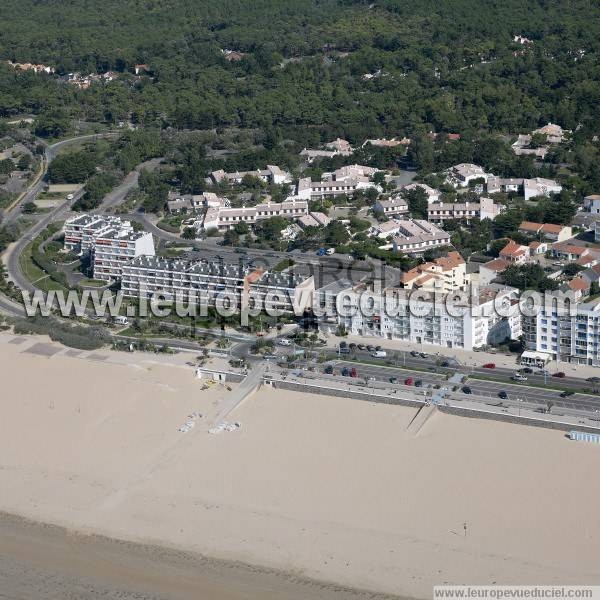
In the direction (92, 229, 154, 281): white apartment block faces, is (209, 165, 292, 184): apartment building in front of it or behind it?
behind

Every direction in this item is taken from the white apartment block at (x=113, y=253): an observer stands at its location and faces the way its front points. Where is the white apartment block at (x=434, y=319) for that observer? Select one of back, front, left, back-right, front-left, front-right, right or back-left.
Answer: front-left

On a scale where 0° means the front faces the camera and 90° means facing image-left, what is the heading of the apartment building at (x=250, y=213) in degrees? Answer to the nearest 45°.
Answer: approximately 0°

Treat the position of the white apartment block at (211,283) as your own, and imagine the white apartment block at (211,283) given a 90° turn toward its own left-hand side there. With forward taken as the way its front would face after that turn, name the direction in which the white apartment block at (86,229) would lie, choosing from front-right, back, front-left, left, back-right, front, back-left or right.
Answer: back-left

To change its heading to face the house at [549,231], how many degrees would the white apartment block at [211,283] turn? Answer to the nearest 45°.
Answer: approximately 90° to its left

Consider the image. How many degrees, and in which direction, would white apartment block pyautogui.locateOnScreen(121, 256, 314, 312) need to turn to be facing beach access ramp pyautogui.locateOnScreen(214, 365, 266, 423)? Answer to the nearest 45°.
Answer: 0° — it already faces it

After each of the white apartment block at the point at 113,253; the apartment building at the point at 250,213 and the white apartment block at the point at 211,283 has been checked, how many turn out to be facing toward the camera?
3

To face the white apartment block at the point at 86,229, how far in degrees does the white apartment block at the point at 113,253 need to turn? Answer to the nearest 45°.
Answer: approximately 180°

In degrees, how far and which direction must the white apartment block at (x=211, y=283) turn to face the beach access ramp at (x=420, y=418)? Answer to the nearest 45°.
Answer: approximately 45° to its left

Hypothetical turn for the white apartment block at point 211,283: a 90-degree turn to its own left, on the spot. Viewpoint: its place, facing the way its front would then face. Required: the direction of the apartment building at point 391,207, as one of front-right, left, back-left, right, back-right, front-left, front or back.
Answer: front-left

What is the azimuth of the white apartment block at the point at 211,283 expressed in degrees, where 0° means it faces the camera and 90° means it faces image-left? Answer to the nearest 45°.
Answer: approximately 0°
